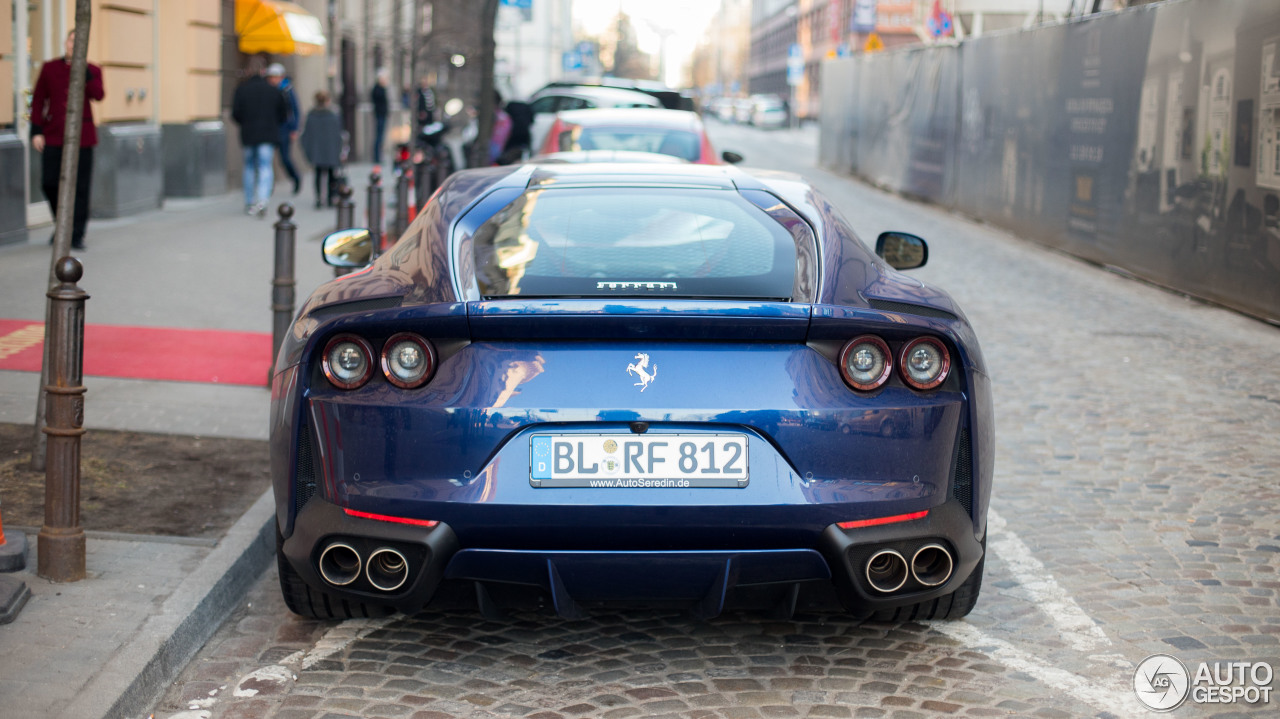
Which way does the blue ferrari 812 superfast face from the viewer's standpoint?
away from the camera

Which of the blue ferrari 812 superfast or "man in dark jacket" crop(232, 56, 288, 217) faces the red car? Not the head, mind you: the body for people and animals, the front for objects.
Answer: the blue ferrari 812 superfast

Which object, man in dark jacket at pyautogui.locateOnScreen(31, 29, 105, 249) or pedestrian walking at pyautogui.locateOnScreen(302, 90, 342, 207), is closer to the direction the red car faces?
the pedestrian walking

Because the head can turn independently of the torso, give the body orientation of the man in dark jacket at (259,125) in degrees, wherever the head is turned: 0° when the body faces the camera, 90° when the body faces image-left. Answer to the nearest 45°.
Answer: approximately 180°

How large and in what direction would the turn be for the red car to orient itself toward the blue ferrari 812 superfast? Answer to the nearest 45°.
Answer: approximately 180°

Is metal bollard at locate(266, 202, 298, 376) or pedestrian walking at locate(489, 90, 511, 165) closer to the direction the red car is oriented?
the pedestrian walking

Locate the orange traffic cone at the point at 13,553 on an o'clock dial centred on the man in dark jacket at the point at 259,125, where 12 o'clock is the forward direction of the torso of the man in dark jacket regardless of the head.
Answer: The orange traffic cone is roughly at 6 o'clock from the man in dark jacket.

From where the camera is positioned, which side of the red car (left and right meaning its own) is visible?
back
